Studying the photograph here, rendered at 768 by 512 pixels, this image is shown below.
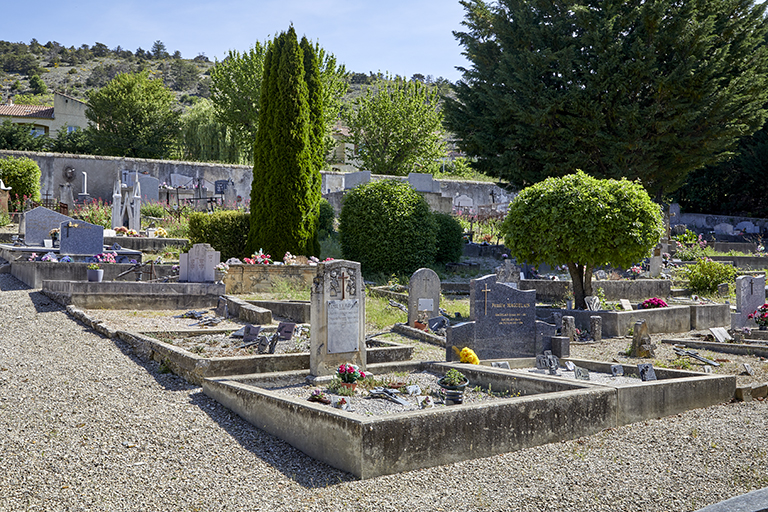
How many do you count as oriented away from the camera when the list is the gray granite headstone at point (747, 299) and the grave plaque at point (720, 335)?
0

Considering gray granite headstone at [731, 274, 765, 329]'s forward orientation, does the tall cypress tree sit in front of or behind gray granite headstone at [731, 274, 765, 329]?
behind

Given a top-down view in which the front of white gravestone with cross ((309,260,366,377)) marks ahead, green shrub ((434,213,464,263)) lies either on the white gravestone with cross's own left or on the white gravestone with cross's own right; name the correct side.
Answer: on the white gravestone with cross's own left

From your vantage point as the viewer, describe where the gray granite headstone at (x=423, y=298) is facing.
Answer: facing the viewer and to the right of the viewer

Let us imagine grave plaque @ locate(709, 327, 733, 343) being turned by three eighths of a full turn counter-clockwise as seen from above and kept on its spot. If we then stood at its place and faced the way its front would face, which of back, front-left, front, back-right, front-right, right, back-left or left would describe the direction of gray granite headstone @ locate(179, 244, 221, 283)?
left

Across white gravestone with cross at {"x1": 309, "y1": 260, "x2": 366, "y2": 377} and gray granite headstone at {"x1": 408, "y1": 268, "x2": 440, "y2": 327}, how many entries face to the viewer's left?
0

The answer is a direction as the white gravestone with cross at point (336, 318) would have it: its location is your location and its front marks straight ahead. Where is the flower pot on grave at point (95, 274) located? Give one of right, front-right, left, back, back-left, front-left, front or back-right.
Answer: back

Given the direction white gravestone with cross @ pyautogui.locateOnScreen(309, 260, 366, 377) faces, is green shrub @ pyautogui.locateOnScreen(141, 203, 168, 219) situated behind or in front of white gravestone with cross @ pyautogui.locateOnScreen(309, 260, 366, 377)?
behind

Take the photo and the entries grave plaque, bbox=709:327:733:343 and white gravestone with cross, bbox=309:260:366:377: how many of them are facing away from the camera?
0

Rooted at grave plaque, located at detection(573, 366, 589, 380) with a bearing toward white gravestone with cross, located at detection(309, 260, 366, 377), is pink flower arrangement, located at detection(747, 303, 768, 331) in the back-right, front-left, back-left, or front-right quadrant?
back-right
